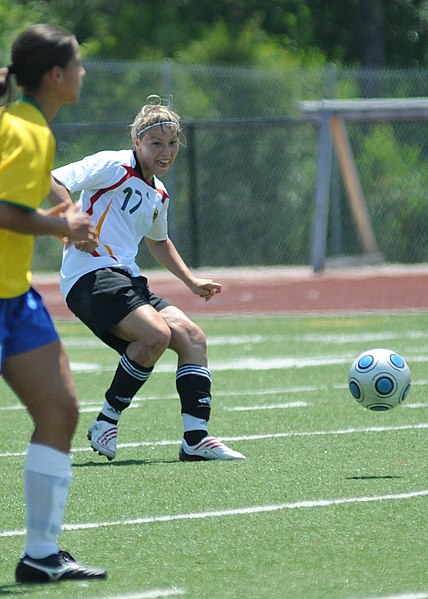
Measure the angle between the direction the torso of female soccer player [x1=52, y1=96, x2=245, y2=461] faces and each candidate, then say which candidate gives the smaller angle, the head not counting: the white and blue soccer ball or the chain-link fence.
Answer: the white and blue soccer ball

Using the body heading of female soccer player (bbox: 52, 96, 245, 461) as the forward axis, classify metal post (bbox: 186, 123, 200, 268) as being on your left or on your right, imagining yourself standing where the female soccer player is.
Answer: on your left

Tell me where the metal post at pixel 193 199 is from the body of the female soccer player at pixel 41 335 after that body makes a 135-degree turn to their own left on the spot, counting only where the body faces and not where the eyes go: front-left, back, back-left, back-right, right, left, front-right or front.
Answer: front-right

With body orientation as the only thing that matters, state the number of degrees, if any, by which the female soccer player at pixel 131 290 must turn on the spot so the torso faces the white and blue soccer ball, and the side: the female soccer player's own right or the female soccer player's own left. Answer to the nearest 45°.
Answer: approximately 45° to the female soccer player's own left

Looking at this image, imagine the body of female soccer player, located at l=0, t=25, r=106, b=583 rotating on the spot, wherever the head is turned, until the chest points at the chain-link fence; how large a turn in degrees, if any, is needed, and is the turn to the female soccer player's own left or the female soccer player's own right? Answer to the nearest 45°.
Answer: approximately 90° to the female soccer player's own left

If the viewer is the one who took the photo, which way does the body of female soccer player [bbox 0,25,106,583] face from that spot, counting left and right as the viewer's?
facing to the right of the viewer

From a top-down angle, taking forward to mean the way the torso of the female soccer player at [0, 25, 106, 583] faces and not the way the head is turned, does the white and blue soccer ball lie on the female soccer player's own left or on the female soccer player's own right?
on the female soccer player's own left

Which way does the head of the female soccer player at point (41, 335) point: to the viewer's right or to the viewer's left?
to the viewer's right

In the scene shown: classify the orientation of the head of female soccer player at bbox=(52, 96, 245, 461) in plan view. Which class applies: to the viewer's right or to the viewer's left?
to the viewer's right

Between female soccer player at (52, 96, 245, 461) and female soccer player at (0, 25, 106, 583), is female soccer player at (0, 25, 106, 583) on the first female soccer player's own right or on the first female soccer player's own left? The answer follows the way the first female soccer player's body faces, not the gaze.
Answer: on the first female soccer player's own right

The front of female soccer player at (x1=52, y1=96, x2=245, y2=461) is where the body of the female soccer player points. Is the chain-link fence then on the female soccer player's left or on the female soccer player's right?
on the female soccer player's left
